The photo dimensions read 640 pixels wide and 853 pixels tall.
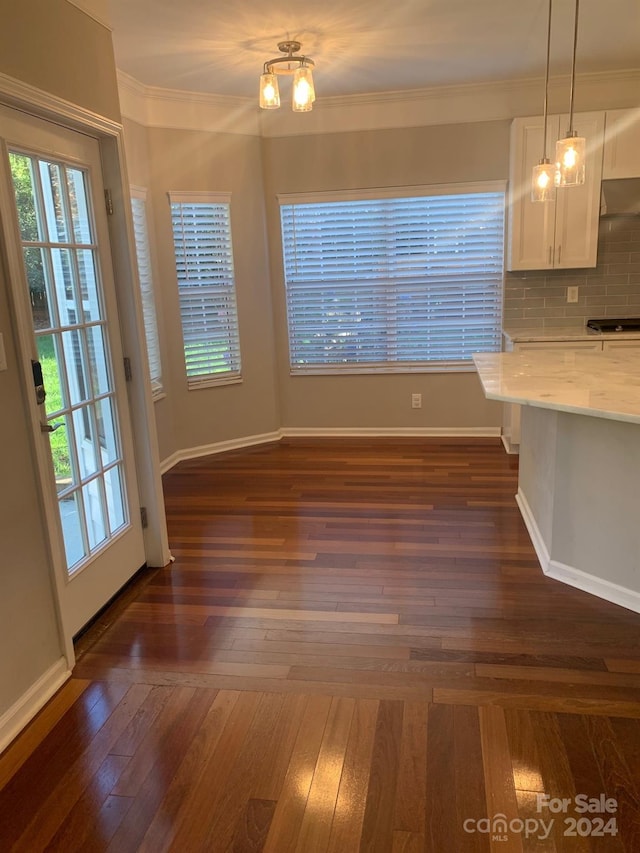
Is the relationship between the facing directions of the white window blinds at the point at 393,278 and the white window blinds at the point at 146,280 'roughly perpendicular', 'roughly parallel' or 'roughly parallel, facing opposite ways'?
roughly perpendicular

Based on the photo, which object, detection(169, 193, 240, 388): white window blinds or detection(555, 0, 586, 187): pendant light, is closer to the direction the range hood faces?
the pendant light

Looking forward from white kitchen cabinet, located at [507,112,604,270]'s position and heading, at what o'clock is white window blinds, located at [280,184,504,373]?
The white window blinds is roughly at 3 o'clock from the white kitchen cabinet.

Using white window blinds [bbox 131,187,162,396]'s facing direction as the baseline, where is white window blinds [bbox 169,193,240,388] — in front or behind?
in front

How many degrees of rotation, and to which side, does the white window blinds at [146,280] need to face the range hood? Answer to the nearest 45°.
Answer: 0° — it already faces it

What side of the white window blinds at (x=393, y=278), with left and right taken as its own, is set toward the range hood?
left

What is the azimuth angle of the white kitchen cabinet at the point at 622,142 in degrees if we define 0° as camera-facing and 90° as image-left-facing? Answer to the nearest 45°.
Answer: approximately 0°

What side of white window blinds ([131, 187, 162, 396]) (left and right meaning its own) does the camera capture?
right

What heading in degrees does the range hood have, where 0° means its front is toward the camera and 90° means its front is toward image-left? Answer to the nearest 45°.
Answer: approximately 0°

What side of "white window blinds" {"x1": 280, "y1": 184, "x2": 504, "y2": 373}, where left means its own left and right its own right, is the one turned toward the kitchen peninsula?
front

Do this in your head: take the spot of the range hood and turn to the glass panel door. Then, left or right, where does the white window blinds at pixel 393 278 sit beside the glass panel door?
right
